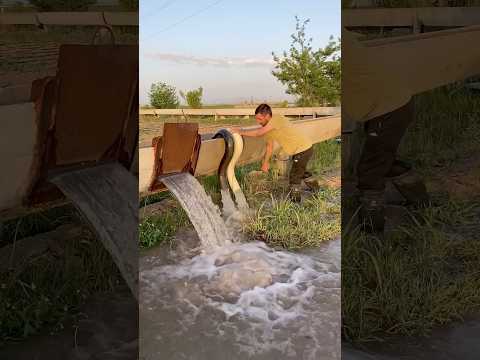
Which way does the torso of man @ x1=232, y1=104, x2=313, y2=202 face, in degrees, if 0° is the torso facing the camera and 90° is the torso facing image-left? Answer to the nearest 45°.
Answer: approximately 90°
